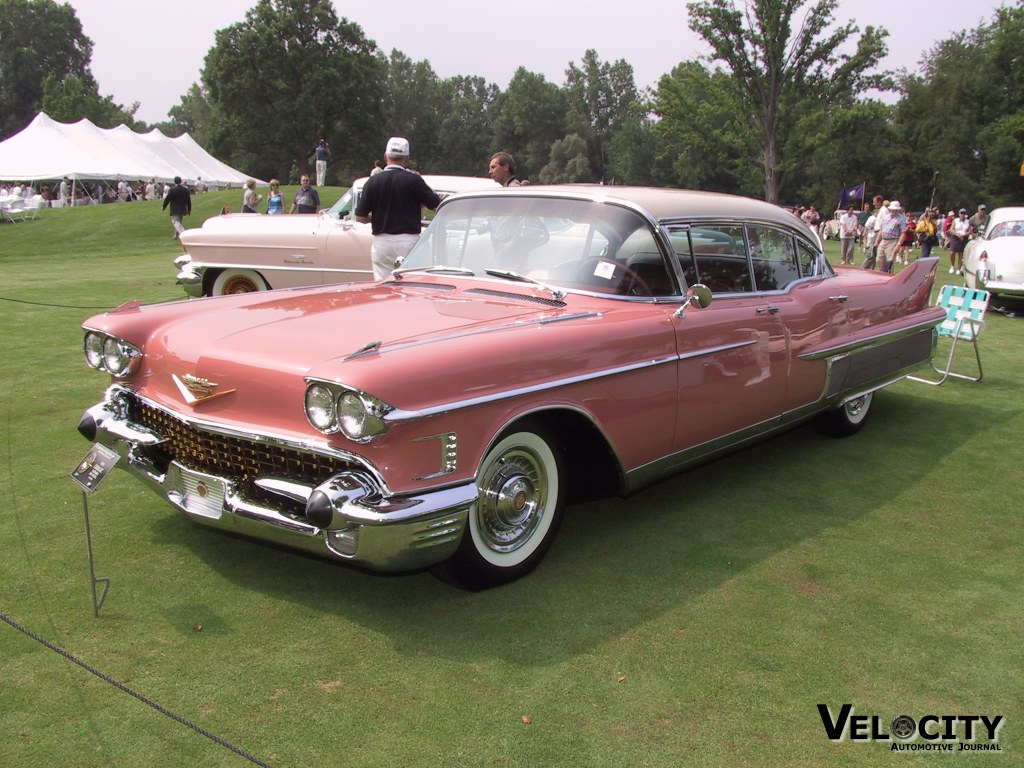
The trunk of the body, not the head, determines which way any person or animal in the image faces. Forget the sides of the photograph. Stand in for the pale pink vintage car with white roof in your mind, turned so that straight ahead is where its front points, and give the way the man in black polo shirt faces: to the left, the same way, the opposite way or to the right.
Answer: to the right

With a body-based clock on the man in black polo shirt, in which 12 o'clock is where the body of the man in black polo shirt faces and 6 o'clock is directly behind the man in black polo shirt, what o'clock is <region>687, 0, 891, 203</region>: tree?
The tree is roughly at 1 o'clock from the man in black polo shirt.

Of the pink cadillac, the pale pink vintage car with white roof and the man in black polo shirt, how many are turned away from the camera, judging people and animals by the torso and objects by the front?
1

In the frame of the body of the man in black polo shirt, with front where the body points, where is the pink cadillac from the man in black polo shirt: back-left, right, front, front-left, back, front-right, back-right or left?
back

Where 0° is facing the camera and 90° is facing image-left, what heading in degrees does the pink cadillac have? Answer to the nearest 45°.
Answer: approximately 45°

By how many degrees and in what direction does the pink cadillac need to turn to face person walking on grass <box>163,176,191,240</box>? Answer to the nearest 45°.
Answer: approximately 90° to its right

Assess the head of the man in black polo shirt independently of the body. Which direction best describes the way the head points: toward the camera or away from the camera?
away from the camera

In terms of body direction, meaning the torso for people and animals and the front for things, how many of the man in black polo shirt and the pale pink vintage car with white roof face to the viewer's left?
1

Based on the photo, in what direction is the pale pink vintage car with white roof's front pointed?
to the viewer's left

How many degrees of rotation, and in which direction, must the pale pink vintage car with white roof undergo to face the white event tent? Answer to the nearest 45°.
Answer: approximately 90° to its right

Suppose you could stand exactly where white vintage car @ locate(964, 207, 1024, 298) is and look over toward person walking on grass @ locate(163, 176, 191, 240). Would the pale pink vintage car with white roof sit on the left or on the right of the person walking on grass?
left

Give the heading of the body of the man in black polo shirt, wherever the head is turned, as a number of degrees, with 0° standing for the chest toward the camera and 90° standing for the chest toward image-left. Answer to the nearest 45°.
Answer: approximately 180°

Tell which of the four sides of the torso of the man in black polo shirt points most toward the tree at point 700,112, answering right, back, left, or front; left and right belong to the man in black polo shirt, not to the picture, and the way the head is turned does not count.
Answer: front

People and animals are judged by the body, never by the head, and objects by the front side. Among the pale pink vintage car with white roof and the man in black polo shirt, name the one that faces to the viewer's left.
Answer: the pale pink vintage car with white roof
